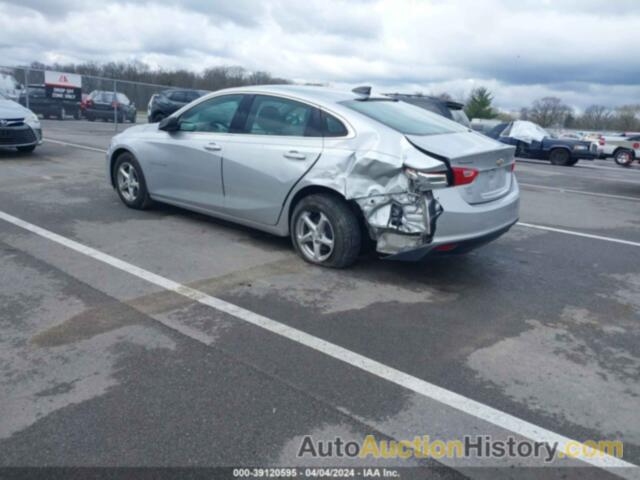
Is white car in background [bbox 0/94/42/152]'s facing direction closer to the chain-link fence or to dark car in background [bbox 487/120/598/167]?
the dark car in background

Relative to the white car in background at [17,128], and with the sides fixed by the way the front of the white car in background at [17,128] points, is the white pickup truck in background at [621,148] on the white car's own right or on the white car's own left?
on the white car's own left

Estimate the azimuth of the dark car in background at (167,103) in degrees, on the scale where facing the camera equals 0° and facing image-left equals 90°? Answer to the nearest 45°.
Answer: approximately 45°

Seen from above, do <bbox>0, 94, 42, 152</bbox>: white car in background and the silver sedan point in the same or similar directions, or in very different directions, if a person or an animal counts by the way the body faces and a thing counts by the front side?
very different directions

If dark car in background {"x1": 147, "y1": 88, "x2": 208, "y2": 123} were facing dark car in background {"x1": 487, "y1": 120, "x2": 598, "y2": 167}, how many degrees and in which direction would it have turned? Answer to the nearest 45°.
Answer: approximately 90° to its left

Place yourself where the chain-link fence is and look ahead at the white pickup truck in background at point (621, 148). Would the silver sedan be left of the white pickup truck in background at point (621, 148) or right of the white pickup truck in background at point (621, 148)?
right

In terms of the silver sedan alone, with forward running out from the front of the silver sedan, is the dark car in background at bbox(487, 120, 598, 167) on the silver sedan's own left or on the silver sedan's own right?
on the silver sedan's own right

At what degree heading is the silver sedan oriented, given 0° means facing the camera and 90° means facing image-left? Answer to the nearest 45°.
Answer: approximately 135°

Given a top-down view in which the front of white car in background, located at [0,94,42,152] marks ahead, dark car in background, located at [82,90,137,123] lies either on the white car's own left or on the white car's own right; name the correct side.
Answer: on the white car's own left
